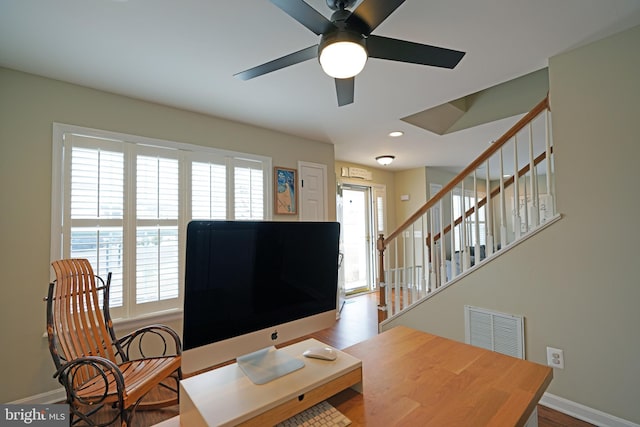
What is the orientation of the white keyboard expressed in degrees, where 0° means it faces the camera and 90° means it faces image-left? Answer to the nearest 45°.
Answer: approximately 315°

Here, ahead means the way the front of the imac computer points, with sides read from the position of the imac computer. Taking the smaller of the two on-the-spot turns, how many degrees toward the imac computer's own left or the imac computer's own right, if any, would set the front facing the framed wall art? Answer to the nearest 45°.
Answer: approximately 135° to the imac computer's own left

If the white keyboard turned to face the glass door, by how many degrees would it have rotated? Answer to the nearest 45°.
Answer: approximately 135° to its left

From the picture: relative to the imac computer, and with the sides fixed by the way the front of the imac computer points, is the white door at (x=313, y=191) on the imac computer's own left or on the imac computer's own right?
on the imac computer's own left

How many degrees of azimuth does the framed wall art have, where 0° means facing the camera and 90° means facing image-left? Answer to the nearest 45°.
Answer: approximately 315°

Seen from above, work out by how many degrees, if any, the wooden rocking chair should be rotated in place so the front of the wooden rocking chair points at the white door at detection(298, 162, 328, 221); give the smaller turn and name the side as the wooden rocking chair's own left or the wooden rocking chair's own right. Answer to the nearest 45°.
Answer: approximately 45° to the wooden rocking chair's own left

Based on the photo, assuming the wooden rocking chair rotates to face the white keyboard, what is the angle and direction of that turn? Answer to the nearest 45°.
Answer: approximately 45° to its right

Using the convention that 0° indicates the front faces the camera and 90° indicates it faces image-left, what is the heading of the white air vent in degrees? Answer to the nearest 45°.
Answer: approximately 45°
